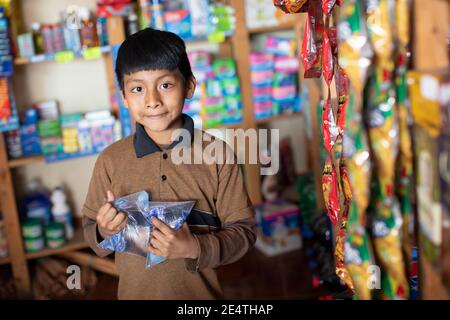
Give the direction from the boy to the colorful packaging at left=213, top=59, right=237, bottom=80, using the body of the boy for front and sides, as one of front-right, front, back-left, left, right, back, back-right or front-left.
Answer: back

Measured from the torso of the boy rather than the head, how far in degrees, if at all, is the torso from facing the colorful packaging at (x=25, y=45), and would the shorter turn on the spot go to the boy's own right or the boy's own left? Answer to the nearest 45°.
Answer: approximately 180°

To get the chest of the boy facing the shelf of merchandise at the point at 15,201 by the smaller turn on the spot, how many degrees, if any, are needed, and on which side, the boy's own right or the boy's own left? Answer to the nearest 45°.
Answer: approximately 135° to the boy's own right

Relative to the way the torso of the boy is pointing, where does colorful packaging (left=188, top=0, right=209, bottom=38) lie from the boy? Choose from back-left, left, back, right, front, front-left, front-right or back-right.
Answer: back

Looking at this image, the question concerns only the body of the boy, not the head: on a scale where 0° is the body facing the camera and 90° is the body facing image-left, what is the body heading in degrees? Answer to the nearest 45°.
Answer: approximately 0°

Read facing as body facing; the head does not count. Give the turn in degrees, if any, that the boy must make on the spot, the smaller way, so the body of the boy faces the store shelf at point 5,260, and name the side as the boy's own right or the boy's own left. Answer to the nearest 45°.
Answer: approximately 135° to the boy's own right

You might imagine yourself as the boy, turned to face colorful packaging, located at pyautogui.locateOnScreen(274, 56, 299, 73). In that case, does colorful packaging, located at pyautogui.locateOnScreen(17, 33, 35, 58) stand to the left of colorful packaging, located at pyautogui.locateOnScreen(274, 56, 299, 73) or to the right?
left

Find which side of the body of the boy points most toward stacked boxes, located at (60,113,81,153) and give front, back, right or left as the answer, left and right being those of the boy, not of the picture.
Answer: back

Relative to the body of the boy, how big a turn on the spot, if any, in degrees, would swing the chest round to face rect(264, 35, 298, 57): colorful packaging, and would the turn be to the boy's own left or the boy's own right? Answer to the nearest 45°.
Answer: approximately 180°
